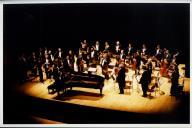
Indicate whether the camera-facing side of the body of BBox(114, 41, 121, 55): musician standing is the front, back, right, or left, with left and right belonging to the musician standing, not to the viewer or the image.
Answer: front

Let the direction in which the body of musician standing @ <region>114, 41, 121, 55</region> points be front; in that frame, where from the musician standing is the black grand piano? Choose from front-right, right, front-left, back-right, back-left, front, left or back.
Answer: right

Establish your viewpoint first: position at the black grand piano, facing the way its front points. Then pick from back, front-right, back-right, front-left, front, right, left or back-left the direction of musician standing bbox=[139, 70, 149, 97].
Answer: back

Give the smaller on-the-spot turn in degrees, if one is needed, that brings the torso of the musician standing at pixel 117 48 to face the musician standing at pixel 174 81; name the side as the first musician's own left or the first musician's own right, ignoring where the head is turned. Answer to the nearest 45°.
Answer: approximately 90° to the first musician's own left

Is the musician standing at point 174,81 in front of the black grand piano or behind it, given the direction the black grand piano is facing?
behind

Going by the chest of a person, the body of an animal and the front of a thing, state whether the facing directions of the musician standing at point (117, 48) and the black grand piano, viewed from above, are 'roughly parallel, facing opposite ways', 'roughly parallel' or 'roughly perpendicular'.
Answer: roughly perpendicular

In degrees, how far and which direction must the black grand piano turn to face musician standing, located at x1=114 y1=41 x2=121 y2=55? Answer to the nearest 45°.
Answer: approximately 180°

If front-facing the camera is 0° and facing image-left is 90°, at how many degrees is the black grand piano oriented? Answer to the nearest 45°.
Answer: approximately 90°

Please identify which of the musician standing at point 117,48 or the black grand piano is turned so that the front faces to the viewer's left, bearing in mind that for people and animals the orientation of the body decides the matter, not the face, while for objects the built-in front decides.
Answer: the black grand piano

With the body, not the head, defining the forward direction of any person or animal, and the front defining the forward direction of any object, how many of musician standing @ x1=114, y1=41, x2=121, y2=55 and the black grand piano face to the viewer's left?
1
